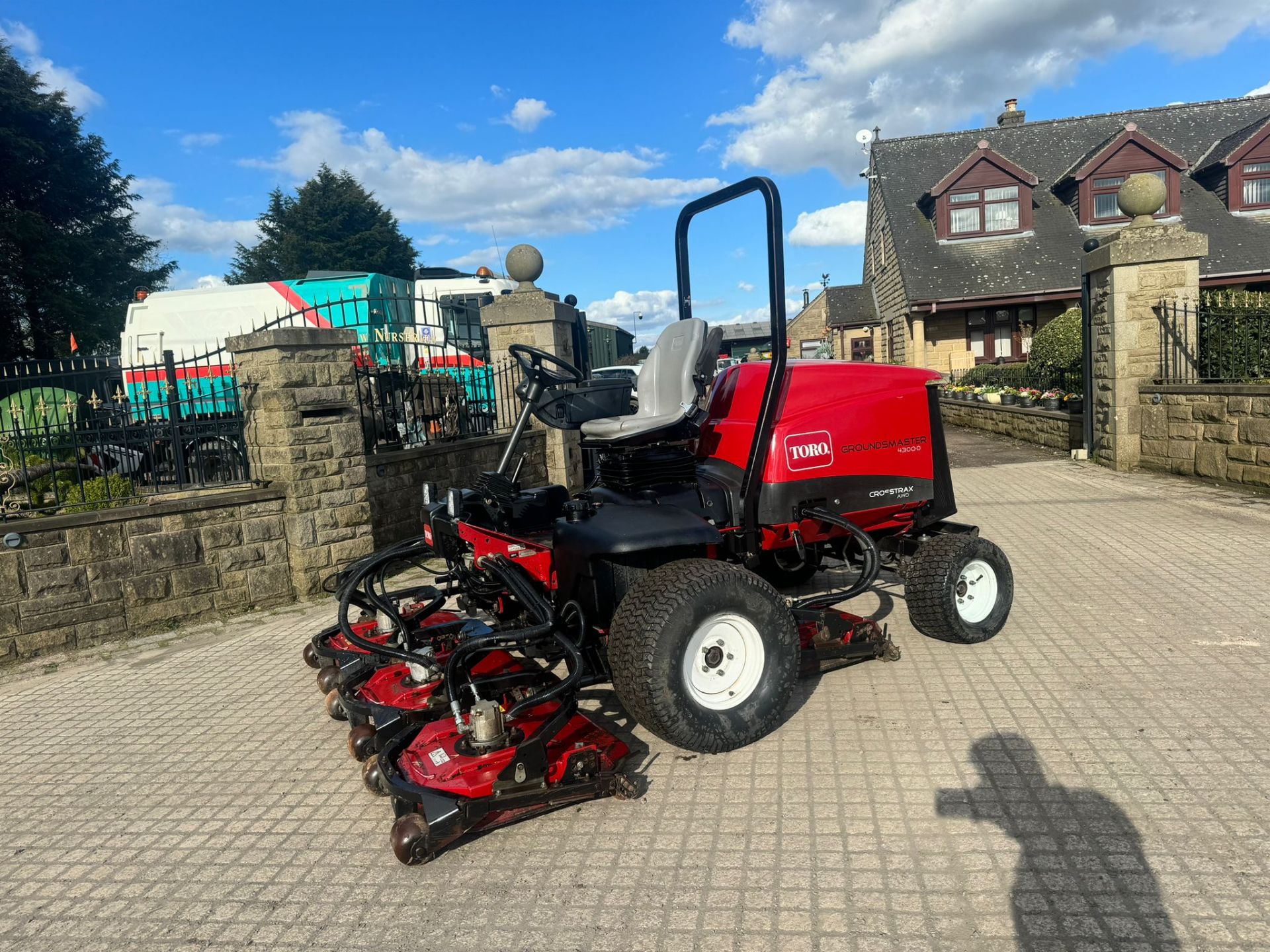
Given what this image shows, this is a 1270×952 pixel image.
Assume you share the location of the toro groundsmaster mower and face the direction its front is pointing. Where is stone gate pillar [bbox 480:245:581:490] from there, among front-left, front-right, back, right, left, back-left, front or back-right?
back-right

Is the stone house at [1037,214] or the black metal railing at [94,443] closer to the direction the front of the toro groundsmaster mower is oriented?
the black metal railing

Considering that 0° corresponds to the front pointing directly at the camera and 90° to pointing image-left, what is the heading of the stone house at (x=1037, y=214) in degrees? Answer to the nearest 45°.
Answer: approximately 0°

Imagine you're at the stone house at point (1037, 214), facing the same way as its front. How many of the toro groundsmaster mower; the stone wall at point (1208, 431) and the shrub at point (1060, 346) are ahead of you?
3

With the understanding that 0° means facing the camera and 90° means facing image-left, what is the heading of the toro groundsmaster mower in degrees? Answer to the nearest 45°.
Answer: approximately 45°

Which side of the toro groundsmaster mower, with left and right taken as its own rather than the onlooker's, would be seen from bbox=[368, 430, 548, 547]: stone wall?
right

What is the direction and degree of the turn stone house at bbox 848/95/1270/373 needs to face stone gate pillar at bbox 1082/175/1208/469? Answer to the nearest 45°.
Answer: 0° — it already faces it

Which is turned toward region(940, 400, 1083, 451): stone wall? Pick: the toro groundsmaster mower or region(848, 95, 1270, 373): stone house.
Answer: the stone house

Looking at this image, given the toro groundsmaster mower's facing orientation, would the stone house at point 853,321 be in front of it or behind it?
behind

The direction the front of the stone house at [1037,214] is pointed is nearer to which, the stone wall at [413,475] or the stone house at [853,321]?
the stone wall

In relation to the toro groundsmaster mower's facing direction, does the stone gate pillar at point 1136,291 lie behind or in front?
behind
